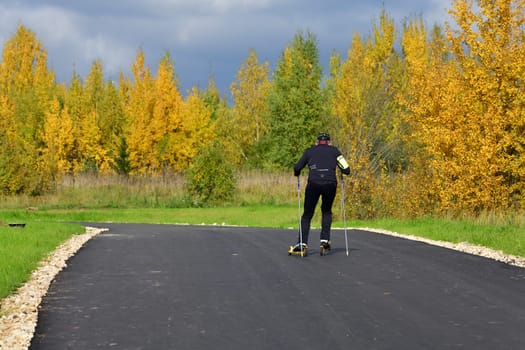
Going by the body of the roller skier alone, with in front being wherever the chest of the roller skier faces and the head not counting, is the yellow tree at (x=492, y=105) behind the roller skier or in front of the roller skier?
in front

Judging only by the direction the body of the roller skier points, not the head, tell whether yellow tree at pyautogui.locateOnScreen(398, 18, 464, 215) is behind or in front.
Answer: in front

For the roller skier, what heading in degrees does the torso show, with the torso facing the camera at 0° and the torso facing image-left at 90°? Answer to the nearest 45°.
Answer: approximately 180°

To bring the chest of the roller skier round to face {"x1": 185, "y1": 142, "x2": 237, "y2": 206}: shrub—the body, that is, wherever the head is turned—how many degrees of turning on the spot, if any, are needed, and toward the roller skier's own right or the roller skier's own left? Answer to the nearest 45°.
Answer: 0° — they already face it
